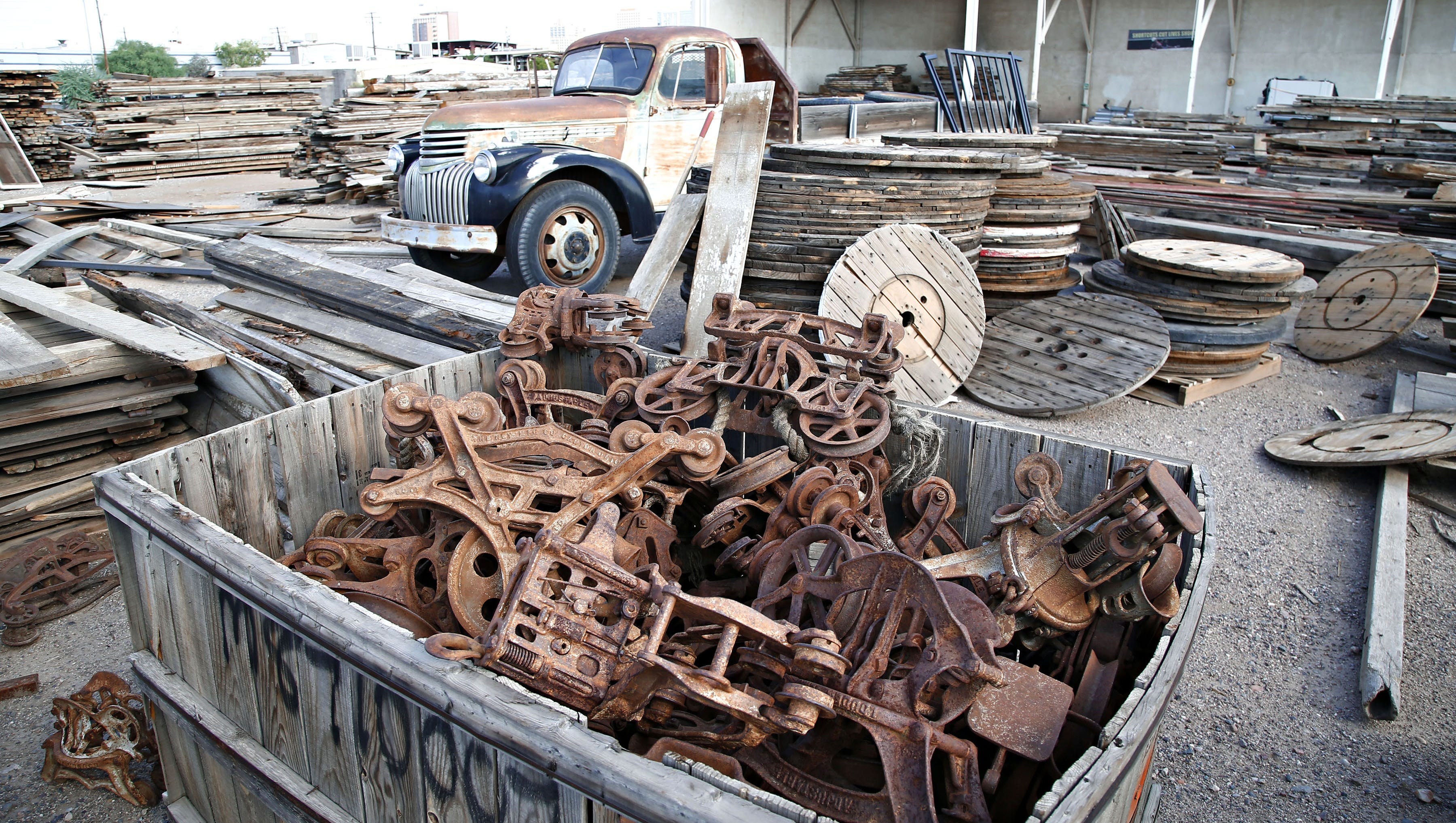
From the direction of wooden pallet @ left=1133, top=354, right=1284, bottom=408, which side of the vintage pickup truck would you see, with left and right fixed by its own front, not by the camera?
left

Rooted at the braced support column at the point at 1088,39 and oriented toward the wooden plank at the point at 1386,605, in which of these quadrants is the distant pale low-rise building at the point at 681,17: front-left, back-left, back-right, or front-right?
back-right

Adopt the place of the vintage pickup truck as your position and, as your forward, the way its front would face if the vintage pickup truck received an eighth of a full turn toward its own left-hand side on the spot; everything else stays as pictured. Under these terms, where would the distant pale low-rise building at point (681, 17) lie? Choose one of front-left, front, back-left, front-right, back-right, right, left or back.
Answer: back

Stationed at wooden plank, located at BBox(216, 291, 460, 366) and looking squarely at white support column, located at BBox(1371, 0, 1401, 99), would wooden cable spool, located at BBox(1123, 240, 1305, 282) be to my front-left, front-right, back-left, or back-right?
front-right

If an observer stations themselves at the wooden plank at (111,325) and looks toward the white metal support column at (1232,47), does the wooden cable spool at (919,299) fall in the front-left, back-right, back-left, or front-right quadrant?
front-right

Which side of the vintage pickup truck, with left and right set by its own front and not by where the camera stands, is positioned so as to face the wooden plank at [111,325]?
front

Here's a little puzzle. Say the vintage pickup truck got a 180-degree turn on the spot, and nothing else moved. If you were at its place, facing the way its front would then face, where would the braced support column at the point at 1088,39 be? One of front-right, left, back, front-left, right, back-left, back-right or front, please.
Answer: front

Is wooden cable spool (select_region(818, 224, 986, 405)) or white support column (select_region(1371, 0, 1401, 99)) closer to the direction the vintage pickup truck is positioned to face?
the wooden cable spool

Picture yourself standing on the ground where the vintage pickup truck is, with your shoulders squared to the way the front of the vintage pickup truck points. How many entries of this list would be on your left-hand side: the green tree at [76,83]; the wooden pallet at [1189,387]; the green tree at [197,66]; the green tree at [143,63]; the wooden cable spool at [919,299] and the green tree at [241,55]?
2

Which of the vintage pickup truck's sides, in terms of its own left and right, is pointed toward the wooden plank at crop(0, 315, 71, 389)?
front

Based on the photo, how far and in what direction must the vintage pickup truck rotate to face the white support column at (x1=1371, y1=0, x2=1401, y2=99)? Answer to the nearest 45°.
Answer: approximately 180°

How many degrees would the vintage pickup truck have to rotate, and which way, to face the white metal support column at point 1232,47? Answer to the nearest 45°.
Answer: approximately 180°

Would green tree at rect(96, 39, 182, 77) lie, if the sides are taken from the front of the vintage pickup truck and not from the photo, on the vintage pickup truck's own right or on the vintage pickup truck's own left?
on the vintage pickup truck's own right

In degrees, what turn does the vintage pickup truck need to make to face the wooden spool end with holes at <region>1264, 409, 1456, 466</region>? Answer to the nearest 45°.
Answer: approximately 90° to its left

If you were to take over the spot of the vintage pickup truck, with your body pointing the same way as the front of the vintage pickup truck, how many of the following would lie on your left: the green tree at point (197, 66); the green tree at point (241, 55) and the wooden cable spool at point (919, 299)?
1

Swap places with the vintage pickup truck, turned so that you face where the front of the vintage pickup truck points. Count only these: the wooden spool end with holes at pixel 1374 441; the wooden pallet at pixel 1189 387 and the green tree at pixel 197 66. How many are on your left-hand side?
2

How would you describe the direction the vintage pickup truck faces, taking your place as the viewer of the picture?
facing the viewer and to the left of the viewer

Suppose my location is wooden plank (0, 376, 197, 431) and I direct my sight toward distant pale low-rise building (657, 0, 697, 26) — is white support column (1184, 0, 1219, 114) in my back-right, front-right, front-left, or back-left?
front-right

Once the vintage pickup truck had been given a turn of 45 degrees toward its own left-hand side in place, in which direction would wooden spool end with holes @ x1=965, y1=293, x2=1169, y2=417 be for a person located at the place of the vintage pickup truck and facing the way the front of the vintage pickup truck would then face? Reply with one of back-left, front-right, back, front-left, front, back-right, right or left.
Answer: front-left

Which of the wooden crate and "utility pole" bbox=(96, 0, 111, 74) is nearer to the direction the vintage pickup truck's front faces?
the wooden crate
